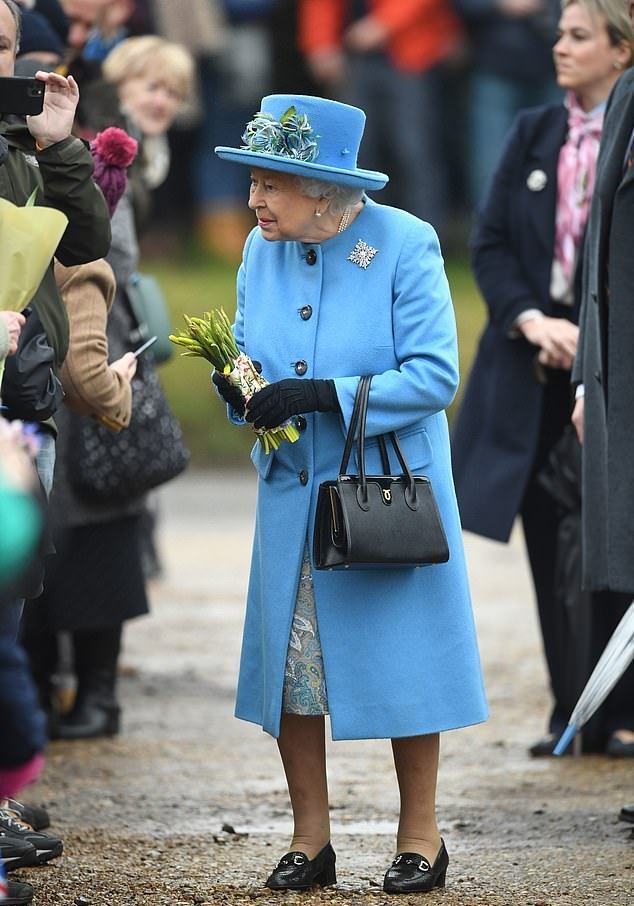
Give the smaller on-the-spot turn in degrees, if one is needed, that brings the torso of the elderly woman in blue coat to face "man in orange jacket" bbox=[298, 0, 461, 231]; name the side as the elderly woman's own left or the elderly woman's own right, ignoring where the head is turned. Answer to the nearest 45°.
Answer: approximately 135° to the elderly woman's own right

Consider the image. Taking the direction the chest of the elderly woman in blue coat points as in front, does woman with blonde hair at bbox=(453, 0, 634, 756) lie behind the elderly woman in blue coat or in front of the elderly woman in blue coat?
behind

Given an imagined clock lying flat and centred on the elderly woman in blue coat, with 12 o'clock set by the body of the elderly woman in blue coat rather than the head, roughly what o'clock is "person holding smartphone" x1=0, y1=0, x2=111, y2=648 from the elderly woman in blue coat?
The person holding smartphone is roughly at 2 o'clock from the elderly woman in blue coat.

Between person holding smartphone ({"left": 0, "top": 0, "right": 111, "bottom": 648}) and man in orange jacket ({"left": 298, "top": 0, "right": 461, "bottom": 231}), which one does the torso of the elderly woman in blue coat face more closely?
the person holding smartphone

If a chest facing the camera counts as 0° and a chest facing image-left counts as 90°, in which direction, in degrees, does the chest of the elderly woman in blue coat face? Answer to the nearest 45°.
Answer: approximately 45°
